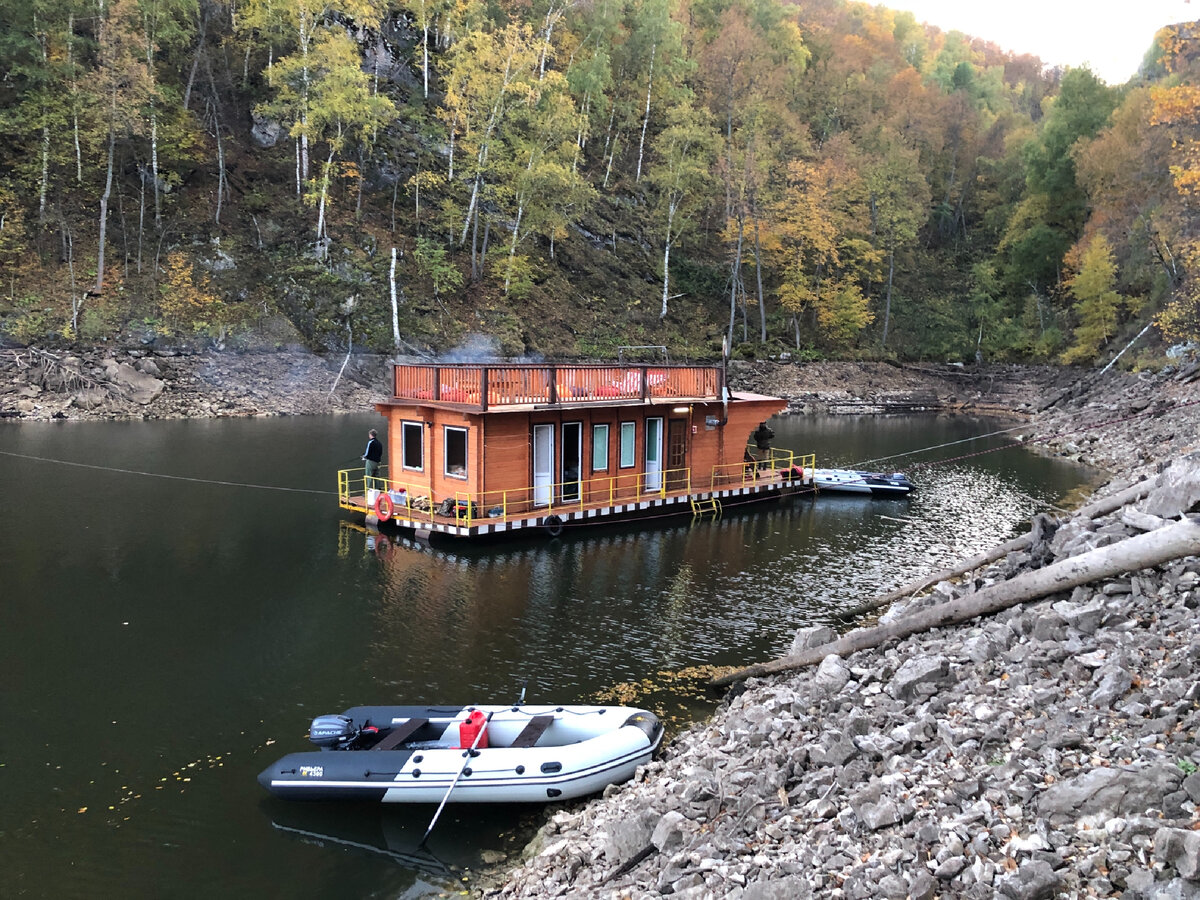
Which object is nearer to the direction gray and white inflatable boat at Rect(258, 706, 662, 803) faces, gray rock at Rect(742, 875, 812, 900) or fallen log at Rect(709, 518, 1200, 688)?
the fallen log

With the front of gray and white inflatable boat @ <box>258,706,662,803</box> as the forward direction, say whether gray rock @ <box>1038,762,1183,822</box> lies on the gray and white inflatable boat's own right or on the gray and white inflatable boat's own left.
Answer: on the gray and white inflatable boat's own right

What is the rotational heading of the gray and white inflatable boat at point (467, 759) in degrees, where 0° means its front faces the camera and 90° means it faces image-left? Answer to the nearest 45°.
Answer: approximately 270°

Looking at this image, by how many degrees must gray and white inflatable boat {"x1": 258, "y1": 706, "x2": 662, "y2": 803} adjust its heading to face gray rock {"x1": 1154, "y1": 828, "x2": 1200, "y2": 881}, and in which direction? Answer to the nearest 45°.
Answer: approximately 45° to its right
